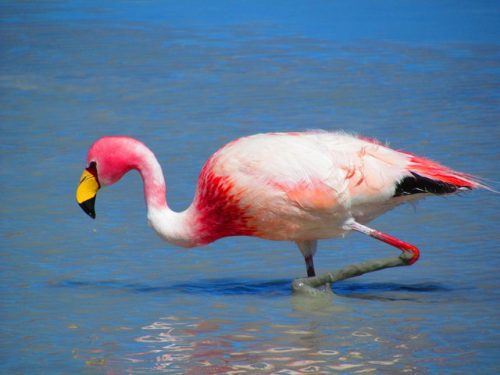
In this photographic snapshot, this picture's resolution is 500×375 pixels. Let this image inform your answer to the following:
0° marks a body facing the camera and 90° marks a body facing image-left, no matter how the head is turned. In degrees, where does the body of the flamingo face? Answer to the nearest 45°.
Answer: approximately 90°
